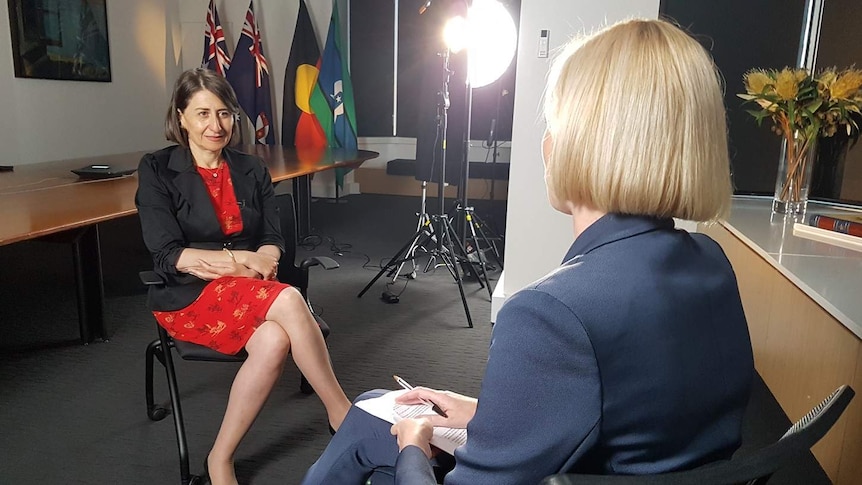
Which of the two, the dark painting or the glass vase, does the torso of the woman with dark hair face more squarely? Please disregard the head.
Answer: the glass vase

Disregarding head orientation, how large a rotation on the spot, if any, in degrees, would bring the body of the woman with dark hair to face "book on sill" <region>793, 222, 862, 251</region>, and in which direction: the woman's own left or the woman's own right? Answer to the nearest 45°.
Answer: approximately 45° to the woman's own left

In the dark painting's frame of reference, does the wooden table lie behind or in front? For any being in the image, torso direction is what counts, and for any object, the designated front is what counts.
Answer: in front

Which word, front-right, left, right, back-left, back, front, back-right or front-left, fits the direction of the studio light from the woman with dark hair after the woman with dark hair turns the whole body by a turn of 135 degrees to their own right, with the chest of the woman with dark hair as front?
back-right

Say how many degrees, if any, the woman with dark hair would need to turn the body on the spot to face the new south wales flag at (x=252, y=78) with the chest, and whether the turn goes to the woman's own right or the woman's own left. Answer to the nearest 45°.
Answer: approximately 135° to the woman's own left

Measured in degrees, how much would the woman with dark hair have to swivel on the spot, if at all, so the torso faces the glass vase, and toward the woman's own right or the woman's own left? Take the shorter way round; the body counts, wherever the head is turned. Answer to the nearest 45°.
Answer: approximately 45° to the woman's own left

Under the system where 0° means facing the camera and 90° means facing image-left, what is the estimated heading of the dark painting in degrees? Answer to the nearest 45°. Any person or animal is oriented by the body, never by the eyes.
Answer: approximately 0°

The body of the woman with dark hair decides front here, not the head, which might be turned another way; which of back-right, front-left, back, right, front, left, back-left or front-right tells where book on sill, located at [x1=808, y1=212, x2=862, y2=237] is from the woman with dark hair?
front-left

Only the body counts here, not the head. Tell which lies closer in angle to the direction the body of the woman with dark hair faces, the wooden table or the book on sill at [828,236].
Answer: the book on sill

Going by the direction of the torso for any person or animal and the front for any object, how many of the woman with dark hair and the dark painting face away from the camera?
0

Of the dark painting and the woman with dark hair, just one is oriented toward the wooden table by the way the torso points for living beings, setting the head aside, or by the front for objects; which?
the dark painting

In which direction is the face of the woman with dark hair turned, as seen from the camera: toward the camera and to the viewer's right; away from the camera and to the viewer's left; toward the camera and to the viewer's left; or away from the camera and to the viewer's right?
toward the camera and to the viewer's right

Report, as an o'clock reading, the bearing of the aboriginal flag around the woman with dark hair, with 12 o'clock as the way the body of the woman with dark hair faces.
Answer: The aboriginal flag is roughly at 8 o'clock from the woman with dark hair.

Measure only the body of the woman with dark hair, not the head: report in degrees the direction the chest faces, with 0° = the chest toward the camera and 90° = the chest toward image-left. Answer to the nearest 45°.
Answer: approximately 315°
